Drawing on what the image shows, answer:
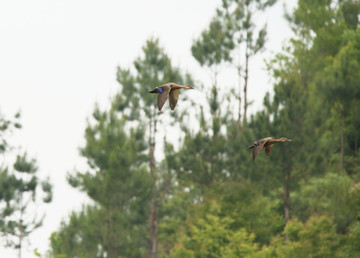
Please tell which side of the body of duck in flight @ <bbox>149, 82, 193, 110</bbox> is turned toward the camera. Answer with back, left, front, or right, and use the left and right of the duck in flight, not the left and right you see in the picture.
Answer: right
